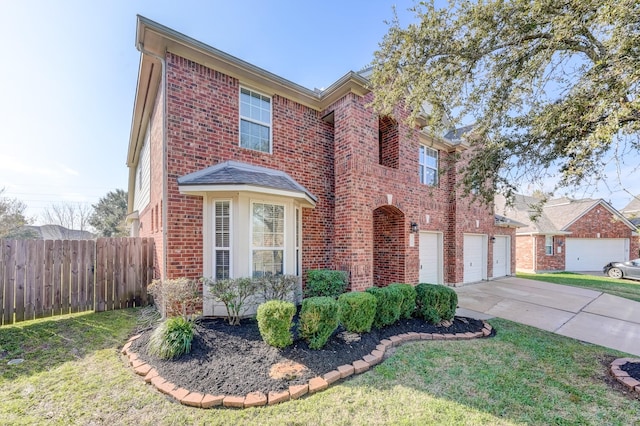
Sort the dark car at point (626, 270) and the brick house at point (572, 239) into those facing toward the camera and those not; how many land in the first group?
1

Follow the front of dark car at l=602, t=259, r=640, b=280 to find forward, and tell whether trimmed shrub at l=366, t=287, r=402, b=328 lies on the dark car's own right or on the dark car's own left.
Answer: on the dark car's own left

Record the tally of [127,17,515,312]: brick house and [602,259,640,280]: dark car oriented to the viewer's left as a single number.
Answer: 1

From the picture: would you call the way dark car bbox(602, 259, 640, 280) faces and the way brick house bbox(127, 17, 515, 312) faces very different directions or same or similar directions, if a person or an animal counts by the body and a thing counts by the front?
very different directions

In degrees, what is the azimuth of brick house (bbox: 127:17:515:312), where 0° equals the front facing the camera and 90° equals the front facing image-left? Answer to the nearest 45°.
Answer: approximately 315°

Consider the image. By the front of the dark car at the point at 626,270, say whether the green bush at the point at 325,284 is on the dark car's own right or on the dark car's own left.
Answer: on the dark car's own left

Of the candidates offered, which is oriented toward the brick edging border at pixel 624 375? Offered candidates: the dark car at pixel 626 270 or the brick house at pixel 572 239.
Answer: the brick house

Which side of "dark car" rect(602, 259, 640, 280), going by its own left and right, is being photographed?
left
